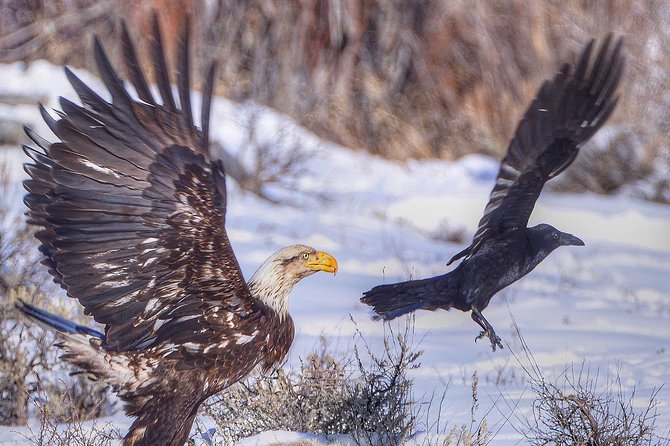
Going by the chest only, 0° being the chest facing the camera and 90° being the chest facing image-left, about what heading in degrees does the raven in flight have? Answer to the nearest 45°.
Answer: approximately 270°

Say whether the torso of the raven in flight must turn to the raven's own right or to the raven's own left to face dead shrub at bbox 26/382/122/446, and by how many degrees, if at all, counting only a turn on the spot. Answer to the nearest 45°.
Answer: approximately 180°

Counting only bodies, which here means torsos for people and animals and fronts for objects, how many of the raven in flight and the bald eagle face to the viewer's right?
2

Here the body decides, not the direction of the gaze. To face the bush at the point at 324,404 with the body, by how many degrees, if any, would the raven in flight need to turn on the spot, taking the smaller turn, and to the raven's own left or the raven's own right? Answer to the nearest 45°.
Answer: approximately 135° to the raven's own right

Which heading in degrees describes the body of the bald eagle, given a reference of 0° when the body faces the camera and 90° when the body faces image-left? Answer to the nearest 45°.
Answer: approximately 270°
